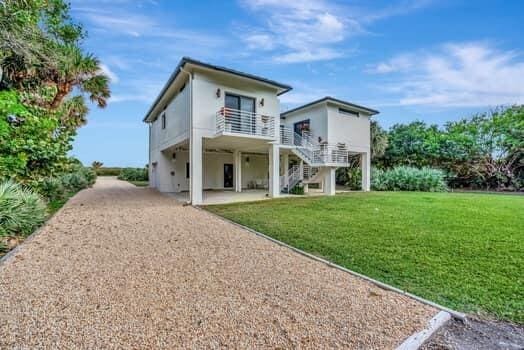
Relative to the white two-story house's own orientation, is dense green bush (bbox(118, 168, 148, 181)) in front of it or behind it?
behind

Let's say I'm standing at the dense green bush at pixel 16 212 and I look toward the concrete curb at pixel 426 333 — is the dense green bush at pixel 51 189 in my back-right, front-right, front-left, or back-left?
back-left

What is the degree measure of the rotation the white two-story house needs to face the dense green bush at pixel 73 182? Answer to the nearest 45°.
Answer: approximately 135° to its right

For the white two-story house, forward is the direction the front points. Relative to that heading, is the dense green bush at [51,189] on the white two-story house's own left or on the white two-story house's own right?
on the white two-story house's own right

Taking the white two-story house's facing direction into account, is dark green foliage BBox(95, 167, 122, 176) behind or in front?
behind

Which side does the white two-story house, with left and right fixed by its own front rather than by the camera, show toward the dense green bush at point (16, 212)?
right

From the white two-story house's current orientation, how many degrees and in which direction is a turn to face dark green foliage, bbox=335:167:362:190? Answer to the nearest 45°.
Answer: approximately 90° to its left

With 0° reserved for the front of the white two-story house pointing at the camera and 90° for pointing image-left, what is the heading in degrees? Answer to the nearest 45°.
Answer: approximately 315°

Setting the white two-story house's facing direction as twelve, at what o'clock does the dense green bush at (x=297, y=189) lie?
The dense green bush is roughly at 10 o'clock from the white two-story house.

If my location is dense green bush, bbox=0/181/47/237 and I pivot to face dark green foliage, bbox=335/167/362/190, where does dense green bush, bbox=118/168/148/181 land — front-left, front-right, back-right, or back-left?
front-left

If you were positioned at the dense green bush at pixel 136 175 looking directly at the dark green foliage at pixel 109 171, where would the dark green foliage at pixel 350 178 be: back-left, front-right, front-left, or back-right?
back-right
